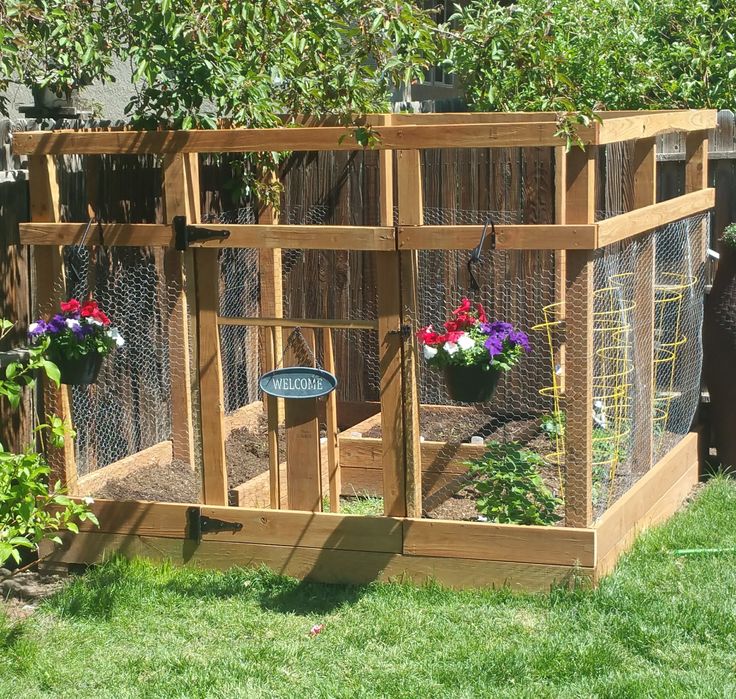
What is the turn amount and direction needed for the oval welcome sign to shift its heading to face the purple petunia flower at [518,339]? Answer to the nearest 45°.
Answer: approximately 90° to its left

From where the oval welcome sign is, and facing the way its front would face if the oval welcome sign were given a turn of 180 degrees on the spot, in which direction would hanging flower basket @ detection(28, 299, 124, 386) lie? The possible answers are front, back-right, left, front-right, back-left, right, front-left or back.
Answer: left

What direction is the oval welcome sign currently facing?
toward the camera

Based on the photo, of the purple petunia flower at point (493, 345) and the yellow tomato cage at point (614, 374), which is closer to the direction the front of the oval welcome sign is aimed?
the purple petunia flower

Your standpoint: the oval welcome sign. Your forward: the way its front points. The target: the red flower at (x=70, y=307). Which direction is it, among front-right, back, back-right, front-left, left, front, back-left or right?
right

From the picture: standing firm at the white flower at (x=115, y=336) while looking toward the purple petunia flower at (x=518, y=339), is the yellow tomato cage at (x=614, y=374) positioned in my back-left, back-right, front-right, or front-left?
front-left

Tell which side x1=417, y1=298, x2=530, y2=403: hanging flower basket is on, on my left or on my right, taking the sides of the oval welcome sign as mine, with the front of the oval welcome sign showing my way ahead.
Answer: on my left

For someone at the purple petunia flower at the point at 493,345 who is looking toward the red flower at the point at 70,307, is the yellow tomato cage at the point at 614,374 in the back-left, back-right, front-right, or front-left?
back-right

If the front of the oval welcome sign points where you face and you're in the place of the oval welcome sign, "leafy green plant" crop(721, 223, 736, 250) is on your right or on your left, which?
on your left

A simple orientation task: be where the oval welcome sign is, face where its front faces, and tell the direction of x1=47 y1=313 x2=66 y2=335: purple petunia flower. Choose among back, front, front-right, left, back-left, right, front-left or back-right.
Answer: right

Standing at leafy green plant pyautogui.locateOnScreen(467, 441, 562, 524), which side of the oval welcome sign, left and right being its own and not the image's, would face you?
left

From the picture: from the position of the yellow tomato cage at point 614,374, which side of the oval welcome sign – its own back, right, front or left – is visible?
left
